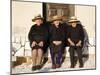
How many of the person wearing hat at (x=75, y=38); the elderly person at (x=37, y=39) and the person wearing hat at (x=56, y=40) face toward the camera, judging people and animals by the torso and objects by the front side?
3

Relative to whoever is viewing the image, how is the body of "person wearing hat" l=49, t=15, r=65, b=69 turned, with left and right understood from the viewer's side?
facing the viewer

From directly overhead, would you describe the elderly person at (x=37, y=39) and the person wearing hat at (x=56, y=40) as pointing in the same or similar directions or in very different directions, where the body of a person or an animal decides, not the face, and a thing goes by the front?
same or similar directions

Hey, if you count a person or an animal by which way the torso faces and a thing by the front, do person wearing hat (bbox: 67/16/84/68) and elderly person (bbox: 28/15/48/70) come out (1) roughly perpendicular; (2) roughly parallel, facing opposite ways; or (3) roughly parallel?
roughly parallel
